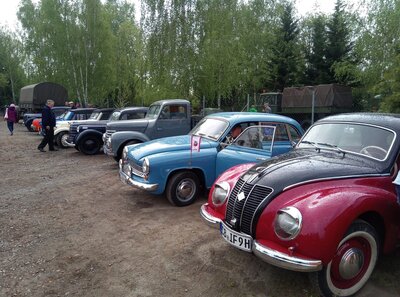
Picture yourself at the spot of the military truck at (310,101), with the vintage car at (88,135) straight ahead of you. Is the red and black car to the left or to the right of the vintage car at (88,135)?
left

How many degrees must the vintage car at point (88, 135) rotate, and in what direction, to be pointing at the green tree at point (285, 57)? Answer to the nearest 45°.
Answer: approximately 180°

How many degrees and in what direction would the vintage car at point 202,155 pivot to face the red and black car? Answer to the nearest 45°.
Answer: approximately 90° to its left

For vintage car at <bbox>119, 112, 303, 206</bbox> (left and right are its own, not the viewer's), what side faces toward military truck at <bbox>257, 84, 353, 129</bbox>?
back

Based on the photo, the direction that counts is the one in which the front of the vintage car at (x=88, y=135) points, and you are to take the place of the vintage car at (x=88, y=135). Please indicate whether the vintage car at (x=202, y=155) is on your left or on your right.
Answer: on your left

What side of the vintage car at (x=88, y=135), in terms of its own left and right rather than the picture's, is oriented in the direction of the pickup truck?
left

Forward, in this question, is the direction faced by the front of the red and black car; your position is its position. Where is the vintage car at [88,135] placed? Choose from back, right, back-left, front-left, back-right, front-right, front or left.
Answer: right

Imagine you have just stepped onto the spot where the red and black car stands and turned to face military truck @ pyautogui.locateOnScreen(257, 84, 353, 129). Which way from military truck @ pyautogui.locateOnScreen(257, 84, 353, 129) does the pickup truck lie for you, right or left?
left

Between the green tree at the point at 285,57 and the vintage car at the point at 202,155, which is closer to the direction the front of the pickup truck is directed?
the vintage car

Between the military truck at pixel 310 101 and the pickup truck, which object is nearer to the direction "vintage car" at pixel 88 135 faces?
the pickup truck

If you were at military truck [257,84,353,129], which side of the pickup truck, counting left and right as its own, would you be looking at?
back
